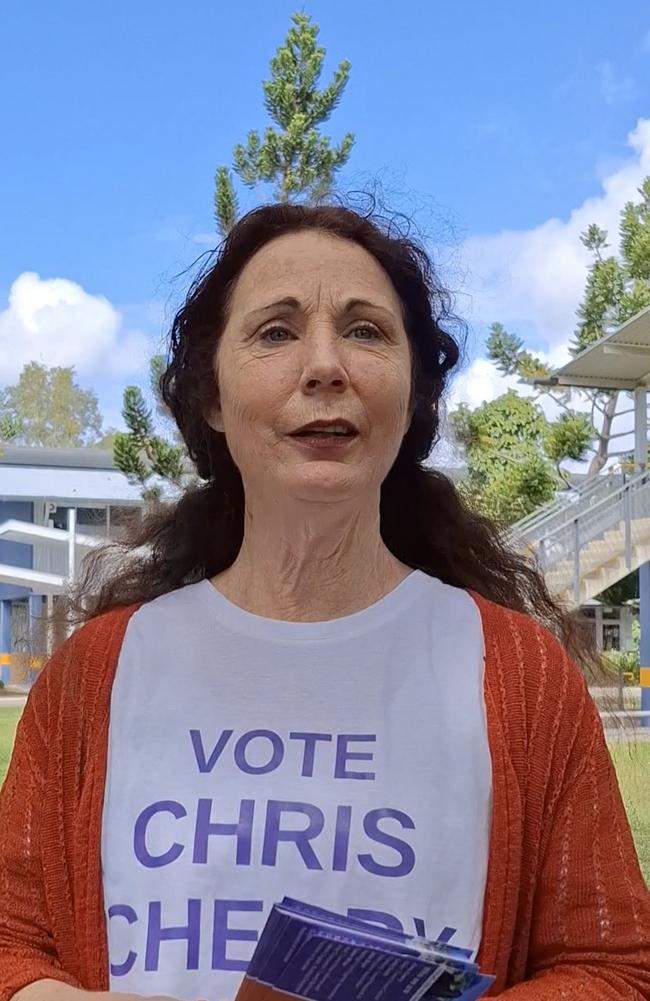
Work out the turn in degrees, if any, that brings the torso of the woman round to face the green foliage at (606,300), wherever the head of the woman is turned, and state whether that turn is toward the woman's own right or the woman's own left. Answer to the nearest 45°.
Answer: approximately 180°

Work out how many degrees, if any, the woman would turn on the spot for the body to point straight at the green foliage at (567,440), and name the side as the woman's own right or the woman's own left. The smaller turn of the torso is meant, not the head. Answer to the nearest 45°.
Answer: approximately 180°

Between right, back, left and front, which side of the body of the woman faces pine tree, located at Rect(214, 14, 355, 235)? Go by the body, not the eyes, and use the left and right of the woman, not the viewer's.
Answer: back

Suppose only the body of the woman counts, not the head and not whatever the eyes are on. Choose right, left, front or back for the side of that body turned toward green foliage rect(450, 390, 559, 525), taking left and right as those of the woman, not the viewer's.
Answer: back

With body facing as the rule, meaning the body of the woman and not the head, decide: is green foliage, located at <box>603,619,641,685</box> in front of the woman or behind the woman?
behind

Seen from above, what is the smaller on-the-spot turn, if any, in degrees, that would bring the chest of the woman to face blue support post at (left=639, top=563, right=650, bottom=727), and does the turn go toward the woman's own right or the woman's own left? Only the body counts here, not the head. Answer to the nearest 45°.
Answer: approximately 180°

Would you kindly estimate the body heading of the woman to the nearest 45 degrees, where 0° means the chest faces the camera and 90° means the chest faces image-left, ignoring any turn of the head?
approximately 0°

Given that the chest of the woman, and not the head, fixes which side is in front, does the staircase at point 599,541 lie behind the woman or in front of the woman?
behind

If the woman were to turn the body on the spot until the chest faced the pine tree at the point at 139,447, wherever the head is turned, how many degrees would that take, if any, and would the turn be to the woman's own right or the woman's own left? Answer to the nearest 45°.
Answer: approximately 180°

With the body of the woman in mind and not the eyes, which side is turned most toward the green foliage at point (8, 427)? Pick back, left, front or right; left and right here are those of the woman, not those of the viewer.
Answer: back
